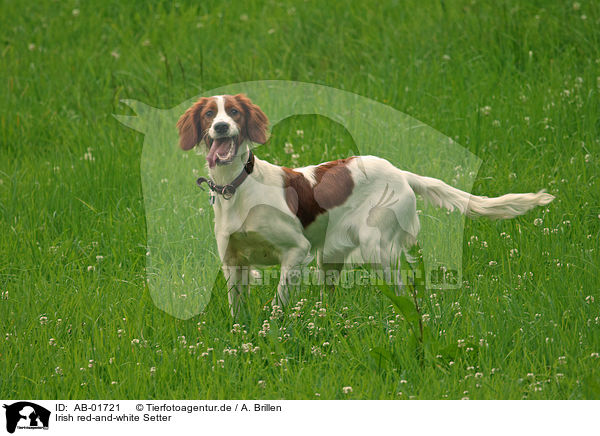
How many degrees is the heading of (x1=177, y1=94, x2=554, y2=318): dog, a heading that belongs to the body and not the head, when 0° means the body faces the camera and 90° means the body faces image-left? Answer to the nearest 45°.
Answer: approximately 45°
